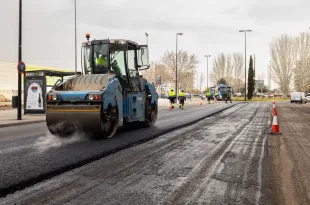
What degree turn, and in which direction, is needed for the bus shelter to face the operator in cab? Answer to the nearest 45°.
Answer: approximately 45° to its right

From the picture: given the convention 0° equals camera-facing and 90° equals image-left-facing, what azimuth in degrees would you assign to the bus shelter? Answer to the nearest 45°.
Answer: approximately 315°
